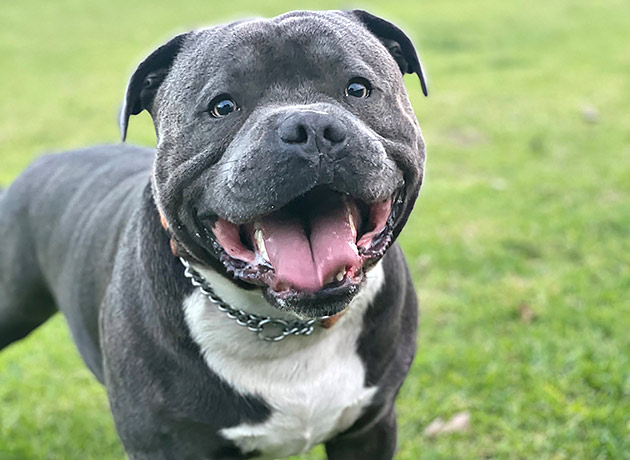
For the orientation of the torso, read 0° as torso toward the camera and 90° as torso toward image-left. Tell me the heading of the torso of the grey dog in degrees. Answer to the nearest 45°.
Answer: approximately 315°
